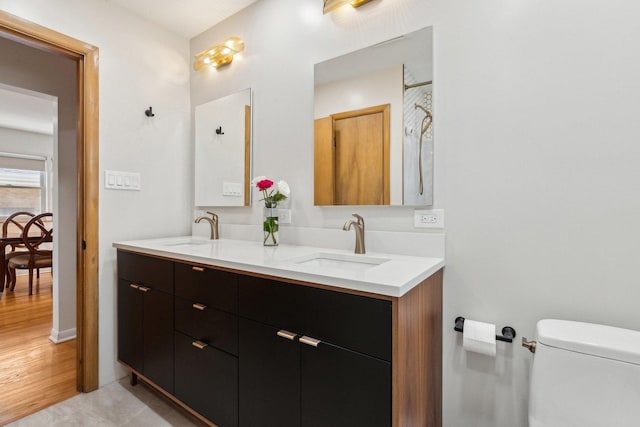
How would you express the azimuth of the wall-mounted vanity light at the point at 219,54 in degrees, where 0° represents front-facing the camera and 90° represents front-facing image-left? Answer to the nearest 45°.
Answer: approximately 45°

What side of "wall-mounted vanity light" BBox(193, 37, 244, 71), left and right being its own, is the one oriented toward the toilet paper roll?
left

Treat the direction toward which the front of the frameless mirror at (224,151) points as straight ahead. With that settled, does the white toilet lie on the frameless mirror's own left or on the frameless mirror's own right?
on the frameless mirror's own left

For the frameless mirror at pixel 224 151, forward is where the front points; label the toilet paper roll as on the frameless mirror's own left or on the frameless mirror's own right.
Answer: on the frameless mirror's own left

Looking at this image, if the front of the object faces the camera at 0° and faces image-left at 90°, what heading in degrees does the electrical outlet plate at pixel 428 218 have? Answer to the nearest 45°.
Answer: approximately 0°

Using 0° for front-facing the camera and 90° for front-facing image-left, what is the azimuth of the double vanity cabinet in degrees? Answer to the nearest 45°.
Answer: approximately 45°

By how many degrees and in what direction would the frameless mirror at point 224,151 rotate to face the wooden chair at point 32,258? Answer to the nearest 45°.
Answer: approximately 90° to its right

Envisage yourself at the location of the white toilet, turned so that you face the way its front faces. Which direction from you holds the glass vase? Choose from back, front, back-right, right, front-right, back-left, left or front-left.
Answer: front-right
